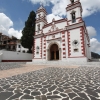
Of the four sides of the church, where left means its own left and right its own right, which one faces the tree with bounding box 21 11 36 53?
right

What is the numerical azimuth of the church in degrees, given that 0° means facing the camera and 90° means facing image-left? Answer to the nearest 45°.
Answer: approximately 45°
